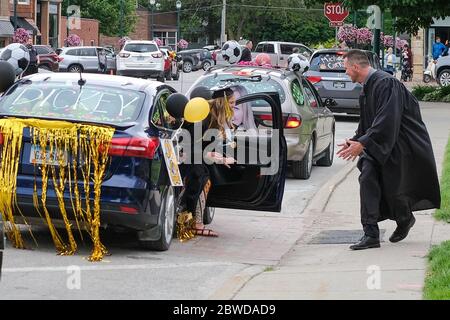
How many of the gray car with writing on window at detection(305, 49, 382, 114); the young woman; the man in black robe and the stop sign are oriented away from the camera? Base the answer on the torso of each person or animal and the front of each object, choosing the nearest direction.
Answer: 1

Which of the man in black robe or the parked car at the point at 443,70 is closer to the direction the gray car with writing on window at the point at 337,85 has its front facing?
the parked car

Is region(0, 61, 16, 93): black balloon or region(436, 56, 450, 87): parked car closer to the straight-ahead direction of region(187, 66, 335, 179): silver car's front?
the parked car

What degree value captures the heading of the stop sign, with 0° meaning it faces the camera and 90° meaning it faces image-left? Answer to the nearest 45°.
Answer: approximately 0°

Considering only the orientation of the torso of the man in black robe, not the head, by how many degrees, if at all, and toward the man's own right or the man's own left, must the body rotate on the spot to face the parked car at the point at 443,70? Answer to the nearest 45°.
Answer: approximately 90° to the man's own right

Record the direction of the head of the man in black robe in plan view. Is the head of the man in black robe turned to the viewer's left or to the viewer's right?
to the viewer's left

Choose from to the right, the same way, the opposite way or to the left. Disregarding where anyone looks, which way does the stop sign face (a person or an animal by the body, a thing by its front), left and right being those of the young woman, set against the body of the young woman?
to the right

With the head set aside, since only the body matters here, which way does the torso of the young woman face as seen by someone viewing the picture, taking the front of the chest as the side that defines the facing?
to the viewer's right

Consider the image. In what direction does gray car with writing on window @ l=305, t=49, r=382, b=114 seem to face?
away from the camera

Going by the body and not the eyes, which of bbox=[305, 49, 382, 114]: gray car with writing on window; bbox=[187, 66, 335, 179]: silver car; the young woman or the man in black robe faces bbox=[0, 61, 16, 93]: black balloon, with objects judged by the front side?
the man in black robe

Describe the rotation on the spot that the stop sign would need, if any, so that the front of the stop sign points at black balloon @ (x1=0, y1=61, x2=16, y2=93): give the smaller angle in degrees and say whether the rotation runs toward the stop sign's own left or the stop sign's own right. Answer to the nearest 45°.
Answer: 0° — it already faces it

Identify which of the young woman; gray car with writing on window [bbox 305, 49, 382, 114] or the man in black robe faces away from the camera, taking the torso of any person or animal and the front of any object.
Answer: the gray car with writing on window

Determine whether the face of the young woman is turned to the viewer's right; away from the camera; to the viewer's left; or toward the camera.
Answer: to the viewer's right

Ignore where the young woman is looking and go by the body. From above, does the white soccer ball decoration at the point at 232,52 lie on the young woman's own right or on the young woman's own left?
on the young woman's own left

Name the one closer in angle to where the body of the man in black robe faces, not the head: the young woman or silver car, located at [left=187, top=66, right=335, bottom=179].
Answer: the young woman

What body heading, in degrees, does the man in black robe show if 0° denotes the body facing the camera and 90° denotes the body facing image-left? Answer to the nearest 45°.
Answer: approximately 90°
